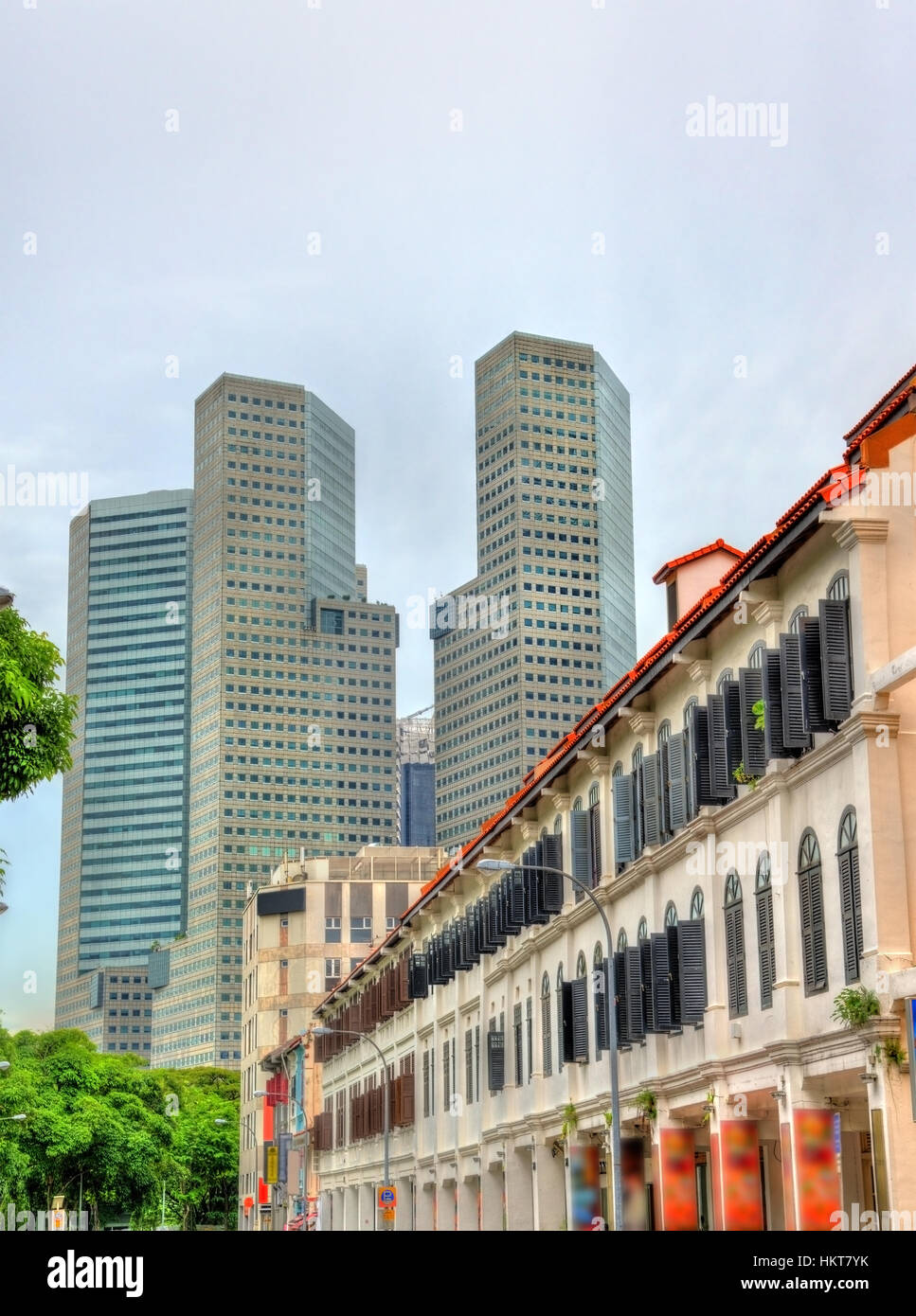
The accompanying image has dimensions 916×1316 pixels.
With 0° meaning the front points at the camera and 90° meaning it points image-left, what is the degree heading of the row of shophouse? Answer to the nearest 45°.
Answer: approximately 45°
